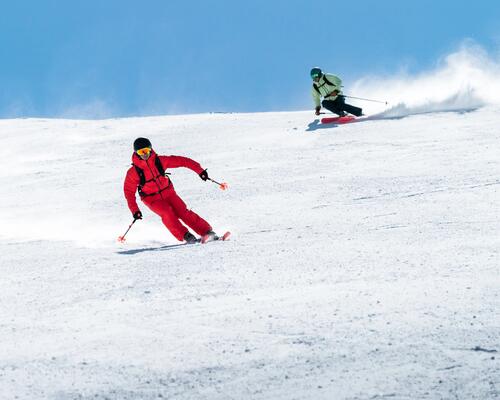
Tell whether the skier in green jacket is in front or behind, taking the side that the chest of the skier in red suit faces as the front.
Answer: behind

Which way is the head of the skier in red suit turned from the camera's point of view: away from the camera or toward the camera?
toward the camera

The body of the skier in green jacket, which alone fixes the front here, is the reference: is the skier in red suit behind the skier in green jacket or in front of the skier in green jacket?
in front

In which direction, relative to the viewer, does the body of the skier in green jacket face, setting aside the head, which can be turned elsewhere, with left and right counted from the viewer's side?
facing the viewer and to the left of the viewer

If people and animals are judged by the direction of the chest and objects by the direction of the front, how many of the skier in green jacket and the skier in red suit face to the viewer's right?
0

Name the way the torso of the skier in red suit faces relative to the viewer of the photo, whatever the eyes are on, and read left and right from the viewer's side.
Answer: facing the viewer
